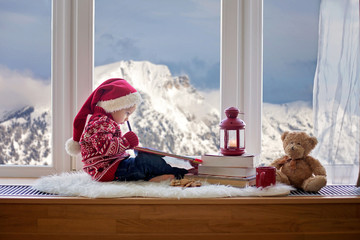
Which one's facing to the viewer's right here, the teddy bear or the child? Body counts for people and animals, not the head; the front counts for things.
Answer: the child

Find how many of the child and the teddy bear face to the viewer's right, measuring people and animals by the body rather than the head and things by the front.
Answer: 1

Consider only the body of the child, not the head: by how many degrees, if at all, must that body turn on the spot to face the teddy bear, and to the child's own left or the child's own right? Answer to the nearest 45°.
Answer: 0° — they already face it

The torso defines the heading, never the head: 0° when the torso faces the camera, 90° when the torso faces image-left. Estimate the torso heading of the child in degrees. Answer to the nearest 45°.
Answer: approximately 270°

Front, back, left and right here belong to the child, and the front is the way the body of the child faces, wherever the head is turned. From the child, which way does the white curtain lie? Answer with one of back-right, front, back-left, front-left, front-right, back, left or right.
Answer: front

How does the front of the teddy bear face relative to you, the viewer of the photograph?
facing the viewer and to the left of the viewer

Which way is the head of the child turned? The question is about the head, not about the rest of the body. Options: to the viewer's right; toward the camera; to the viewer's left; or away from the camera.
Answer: to the viewer's right

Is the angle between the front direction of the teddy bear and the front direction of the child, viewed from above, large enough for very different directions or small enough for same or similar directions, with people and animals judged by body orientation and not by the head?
very different directions
